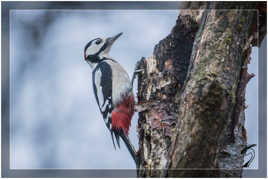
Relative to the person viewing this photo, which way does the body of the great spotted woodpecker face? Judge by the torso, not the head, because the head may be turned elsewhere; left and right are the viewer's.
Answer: facing to the right of the viewer
